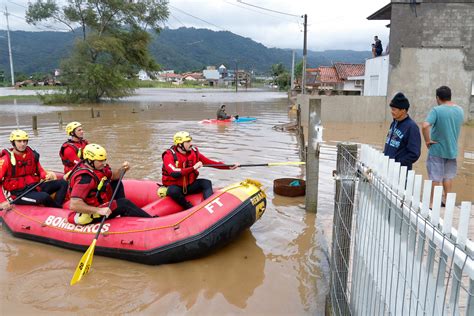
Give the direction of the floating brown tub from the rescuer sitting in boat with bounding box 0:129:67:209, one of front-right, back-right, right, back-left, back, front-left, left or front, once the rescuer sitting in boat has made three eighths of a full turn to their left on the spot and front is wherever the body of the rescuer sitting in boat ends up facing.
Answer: right

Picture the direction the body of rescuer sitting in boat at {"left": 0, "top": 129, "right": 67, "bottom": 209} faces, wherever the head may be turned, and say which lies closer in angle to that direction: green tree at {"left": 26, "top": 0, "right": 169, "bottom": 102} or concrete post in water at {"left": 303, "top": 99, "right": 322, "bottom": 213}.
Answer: the concrete post in water

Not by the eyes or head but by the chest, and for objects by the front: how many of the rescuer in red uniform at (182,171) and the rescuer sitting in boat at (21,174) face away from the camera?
0

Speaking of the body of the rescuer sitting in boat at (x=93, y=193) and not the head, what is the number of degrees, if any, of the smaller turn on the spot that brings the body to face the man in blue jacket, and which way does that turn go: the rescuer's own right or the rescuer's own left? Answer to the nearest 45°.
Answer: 0° — they already face them

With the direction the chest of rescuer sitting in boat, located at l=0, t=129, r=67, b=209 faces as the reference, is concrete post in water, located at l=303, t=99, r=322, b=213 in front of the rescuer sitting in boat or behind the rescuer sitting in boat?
in front

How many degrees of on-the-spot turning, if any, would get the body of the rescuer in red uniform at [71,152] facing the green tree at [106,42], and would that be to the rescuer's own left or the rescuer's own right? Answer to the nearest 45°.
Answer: approximately 135° to the rescuer's own left

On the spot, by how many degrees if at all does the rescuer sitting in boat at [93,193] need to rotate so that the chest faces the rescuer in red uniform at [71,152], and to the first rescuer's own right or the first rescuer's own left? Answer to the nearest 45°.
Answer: approximately 135° to the first rescuer's own left

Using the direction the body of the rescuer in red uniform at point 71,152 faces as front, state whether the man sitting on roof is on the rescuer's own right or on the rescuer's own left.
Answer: on the rescuer's own left

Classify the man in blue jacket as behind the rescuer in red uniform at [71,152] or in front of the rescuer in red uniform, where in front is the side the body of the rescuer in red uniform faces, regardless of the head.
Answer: in front

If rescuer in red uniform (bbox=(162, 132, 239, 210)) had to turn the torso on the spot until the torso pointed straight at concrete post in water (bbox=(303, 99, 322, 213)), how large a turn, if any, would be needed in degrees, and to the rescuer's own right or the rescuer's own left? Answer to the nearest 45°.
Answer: approximately 45° to the rescuer's own left

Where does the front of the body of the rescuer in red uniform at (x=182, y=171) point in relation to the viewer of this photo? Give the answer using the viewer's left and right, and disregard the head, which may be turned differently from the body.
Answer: facing the viewer and to the right of the viewer

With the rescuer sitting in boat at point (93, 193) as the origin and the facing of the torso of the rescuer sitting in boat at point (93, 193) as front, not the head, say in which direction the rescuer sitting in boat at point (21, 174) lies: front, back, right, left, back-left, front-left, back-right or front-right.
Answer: back

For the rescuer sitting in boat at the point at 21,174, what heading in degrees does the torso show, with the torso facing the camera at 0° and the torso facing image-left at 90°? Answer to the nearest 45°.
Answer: approximately 315°

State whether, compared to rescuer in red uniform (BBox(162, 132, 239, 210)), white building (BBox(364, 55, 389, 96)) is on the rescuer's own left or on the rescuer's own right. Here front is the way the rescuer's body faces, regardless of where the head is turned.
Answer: on the rescuer's own left
